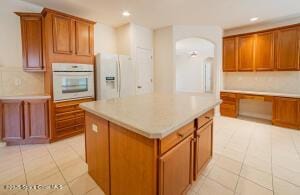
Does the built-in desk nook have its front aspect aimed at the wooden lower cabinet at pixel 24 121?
yes

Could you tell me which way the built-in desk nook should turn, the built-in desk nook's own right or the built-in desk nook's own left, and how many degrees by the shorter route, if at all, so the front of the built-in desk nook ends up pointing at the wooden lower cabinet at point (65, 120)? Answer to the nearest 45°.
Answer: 0° — it already faces it

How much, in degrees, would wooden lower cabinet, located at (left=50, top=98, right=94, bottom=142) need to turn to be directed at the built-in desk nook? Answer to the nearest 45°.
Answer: approximately 45° to its left

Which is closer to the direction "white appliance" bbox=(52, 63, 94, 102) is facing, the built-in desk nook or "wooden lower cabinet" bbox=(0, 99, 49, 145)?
the built-in desk nook

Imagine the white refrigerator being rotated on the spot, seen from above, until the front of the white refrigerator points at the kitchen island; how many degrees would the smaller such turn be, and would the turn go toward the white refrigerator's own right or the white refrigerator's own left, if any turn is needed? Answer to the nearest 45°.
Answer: approximately 45° to the white refrigerator's own right

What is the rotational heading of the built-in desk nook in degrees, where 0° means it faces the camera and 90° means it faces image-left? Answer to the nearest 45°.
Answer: approximately 45°

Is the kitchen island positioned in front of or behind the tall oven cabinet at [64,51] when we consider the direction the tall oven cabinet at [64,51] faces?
in front

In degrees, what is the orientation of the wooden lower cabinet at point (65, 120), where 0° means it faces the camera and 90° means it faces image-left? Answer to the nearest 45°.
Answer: approximately 315°

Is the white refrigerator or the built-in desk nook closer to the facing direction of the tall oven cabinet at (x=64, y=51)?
the built-in desk nook

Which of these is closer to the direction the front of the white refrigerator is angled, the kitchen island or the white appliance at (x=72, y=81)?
the kitchen island
